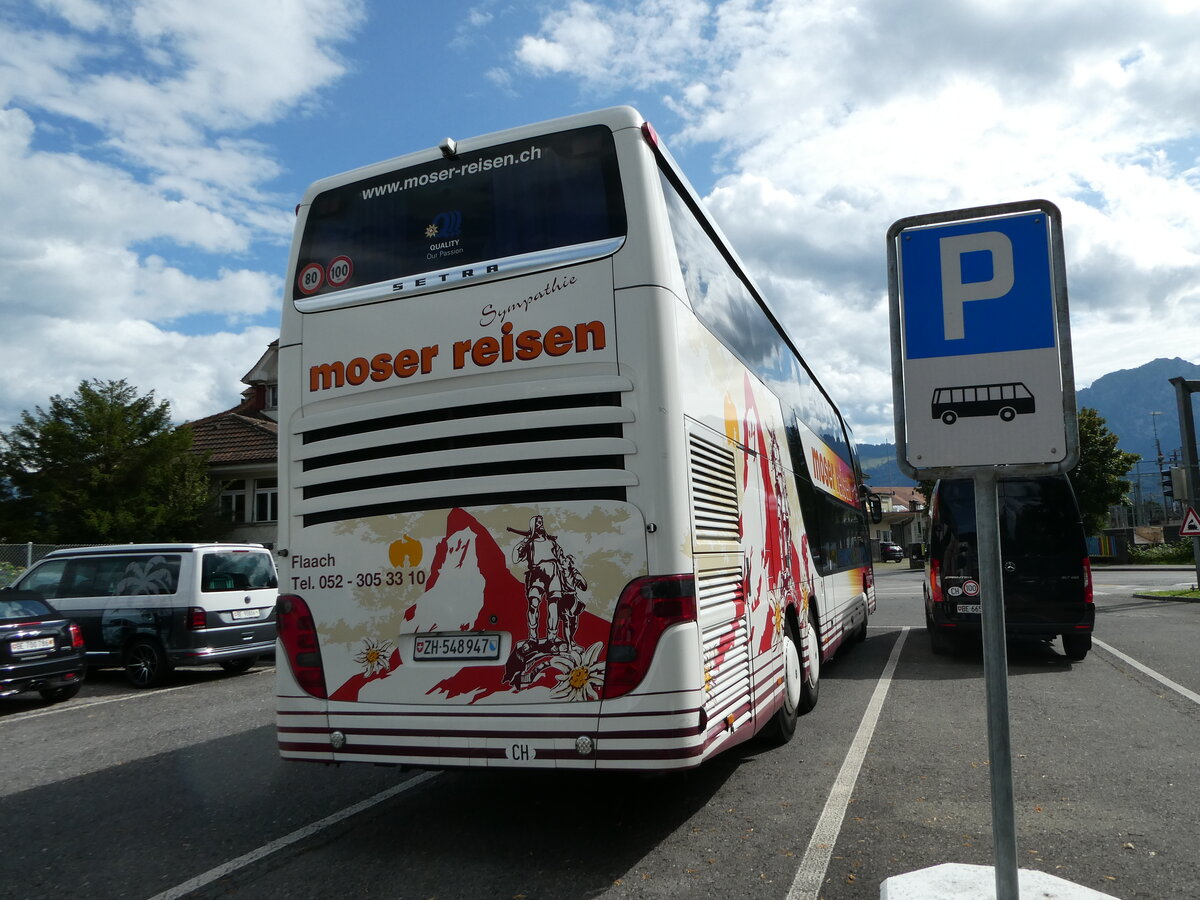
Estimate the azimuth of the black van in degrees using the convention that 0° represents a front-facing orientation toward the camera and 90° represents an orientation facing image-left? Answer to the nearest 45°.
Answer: approximately 180°

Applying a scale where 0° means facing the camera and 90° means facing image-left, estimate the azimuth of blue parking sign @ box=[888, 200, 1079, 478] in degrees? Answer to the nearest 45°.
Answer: approximately 0°

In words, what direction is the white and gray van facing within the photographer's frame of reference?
facing away from the viewer and to the left of the viewer

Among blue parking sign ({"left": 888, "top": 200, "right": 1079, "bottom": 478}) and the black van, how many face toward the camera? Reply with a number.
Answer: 1

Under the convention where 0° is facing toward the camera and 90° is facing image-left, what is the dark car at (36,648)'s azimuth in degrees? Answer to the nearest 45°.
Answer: approximately 135°

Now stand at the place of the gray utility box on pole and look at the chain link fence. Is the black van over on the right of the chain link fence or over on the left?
left

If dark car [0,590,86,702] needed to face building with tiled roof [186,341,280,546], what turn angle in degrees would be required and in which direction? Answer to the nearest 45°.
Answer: approximately 45° to its right

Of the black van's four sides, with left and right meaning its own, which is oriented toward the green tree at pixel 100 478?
left

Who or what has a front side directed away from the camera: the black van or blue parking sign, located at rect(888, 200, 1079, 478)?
the black van

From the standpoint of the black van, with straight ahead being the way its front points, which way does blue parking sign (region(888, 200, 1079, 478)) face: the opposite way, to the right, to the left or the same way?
the opposite way

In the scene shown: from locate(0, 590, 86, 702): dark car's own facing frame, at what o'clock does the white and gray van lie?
The white and gray van is roughly at 3 o'clock from the dark car.
